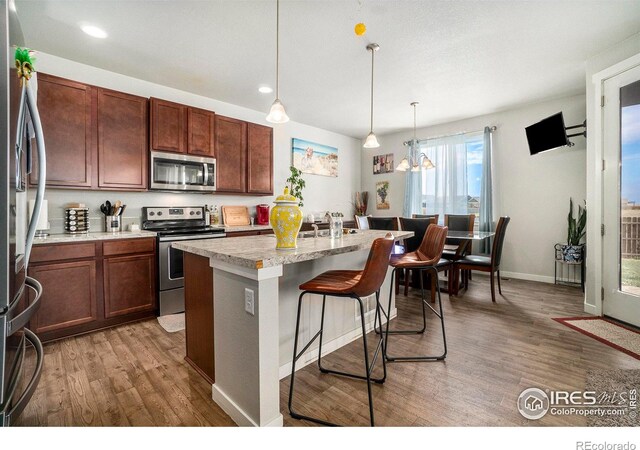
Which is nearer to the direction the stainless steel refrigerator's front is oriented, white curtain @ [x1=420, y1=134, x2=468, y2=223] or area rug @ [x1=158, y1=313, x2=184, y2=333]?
the white curtain

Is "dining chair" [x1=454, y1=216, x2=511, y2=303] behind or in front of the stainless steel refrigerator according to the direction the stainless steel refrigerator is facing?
in front

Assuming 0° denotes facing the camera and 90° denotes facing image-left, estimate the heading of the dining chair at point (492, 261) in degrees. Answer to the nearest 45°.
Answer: approximately 90°

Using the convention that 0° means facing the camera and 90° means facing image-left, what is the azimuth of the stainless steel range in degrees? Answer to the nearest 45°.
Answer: approximately 315°

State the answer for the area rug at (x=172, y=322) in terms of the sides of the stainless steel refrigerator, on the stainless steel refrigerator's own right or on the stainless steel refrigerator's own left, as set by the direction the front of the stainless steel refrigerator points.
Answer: on the stainless steel refrigerator's own left

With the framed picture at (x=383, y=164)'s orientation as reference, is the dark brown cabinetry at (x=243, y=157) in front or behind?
in front

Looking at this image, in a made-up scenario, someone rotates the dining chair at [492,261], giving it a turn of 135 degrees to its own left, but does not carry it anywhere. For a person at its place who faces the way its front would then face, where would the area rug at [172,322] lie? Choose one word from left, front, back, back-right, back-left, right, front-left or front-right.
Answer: right

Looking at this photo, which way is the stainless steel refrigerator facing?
to the viewer's right

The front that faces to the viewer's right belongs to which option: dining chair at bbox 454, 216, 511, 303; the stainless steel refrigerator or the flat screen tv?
the stainless steel refrigerator

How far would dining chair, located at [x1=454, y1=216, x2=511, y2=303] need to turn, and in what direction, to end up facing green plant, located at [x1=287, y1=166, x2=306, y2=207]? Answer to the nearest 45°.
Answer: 0° — it already faces it

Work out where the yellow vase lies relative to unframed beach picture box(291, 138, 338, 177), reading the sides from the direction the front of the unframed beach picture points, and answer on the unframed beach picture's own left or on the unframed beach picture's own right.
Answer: on the unframed beach picture's own right

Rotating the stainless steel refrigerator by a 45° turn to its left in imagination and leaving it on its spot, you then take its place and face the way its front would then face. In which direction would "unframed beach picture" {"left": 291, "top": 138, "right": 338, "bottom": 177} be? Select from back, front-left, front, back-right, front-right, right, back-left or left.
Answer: front

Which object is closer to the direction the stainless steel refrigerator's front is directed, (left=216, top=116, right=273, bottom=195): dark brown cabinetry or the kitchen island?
the kitchen island

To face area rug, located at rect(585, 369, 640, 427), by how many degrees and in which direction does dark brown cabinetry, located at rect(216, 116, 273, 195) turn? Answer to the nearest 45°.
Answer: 0° — it already faces it
